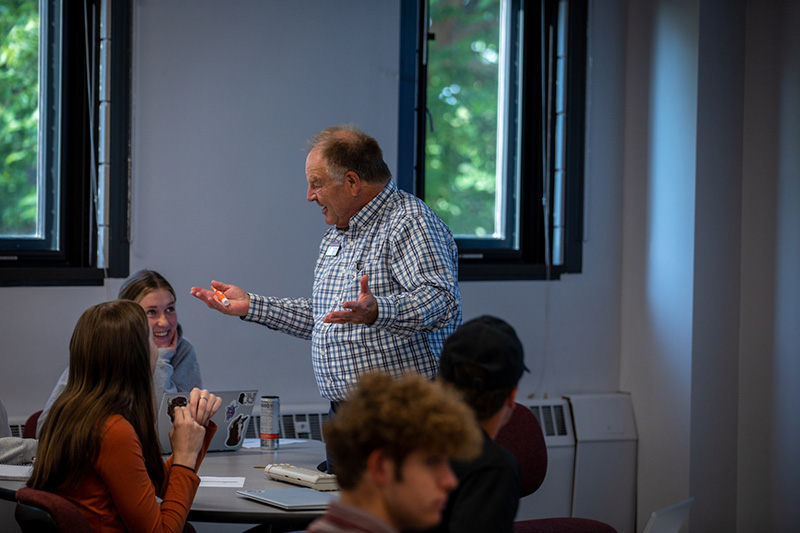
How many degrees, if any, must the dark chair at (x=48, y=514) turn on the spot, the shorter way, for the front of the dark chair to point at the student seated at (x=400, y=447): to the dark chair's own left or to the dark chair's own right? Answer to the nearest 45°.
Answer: approximately 90° to the dark chair's own right

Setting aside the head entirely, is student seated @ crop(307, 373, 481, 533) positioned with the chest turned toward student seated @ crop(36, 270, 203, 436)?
no

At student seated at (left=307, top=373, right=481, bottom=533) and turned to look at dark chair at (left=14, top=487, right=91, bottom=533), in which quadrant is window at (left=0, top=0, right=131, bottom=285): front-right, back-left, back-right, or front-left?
front-right

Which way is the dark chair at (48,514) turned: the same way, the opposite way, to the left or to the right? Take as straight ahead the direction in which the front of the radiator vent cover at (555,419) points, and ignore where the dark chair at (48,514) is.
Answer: the opposite way

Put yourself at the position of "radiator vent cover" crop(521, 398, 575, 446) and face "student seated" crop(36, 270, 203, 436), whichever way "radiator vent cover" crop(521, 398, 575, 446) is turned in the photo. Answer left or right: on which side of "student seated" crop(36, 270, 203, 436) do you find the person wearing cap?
left

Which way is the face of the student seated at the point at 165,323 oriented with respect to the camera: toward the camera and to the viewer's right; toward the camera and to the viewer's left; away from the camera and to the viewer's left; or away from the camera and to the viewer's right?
toward the camera and to the viewer's right

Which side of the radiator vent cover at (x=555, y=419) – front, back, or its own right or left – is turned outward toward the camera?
front

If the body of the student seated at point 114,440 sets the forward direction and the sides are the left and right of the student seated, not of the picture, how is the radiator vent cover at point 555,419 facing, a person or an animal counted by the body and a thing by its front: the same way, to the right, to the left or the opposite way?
the opposite way
